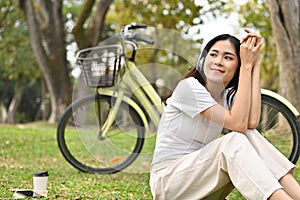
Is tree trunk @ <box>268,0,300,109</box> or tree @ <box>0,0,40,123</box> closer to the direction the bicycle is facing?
the tree

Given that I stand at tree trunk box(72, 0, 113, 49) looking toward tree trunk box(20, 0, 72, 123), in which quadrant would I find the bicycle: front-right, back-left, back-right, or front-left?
back-left

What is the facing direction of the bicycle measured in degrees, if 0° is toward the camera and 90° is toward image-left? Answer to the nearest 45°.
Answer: approximately 90°

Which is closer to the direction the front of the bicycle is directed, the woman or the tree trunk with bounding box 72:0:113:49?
the tree trunk

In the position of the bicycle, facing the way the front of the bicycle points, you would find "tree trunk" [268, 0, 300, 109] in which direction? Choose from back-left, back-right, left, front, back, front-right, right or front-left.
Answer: back-right

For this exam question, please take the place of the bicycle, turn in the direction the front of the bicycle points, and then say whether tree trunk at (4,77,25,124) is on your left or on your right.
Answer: on your right

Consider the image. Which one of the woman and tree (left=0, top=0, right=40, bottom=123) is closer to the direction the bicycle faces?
the tree

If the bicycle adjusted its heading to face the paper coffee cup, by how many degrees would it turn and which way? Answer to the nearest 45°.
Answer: approximately 90° to its left

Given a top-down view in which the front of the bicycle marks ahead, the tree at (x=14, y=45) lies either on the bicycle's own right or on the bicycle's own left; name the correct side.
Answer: on the bicycle's own right

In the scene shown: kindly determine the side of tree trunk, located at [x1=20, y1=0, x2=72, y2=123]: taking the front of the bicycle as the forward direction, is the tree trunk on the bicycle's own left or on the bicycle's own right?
on the bicycle's own right

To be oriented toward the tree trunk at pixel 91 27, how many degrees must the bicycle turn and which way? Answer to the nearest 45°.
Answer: approximately 90° to its right
